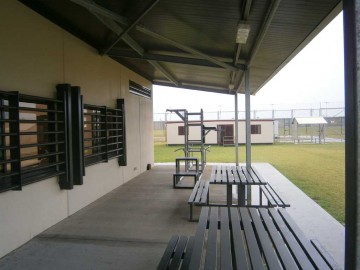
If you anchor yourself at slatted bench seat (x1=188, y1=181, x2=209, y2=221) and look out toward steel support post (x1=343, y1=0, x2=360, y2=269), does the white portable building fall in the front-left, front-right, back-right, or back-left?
back-left

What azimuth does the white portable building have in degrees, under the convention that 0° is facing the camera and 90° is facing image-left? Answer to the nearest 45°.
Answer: approximately 0°

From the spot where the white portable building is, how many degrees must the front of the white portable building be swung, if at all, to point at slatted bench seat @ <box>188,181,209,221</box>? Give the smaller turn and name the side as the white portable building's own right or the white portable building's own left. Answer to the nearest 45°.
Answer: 0° — it already faces it

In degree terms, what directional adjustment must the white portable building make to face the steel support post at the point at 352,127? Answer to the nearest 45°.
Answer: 0° — it already faces it
